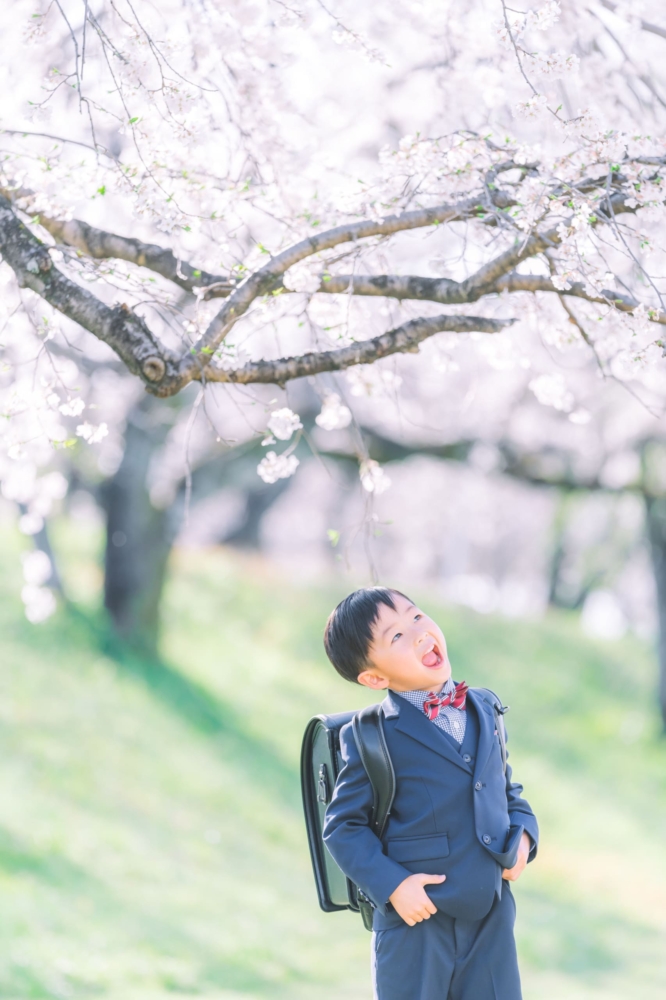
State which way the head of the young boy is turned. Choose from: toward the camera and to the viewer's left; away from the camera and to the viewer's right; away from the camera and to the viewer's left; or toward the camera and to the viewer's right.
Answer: toward the camera and to the viewer's right

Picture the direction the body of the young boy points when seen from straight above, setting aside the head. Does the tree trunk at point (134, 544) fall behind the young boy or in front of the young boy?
behind

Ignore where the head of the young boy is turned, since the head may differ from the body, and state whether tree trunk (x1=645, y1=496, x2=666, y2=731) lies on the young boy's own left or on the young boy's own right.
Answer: on the young boy's own left

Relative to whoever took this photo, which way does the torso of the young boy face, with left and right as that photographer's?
facing the viewer and to the right of the viewer

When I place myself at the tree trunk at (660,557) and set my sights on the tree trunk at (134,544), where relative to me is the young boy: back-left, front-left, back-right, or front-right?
front-left

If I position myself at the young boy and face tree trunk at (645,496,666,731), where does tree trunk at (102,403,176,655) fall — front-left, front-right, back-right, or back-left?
front-left
